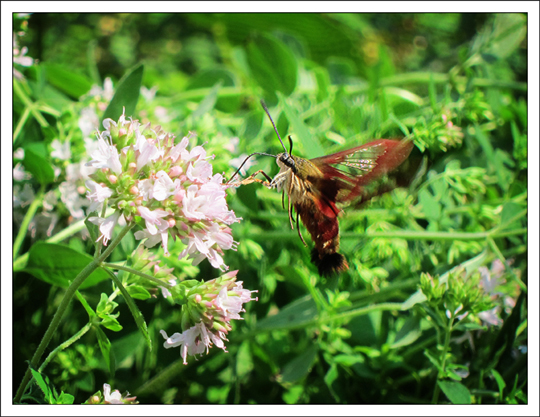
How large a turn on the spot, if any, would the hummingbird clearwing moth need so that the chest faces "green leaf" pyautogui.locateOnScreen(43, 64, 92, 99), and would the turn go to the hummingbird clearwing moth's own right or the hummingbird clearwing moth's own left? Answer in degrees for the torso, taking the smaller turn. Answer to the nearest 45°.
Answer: approximately 45° to the hummingbird clearwing moth's own right

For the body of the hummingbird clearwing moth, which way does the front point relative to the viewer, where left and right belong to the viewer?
facing to the left of the viewer
